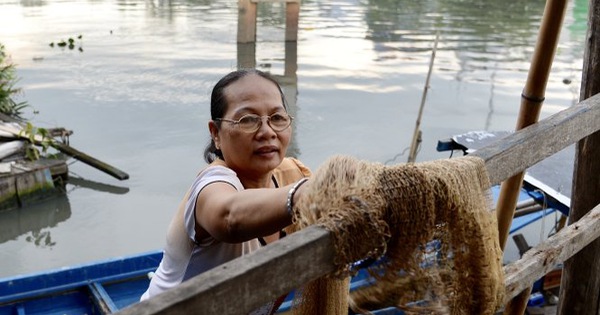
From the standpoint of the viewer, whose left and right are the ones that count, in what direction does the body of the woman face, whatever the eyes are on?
facing the viewer and to the right of the viewer

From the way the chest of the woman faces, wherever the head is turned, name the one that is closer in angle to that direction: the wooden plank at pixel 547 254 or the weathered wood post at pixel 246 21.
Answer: the wooden plank

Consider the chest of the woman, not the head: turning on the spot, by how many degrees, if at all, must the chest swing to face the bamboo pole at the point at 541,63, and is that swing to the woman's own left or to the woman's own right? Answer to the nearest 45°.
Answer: approximately 90° to the woman's own left

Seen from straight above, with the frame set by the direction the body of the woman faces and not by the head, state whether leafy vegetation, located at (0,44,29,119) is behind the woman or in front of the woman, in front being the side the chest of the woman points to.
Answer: behind

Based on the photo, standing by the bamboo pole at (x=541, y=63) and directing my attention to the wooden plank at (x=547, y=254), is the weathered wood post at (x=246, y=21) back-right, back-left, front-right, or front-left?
back-right

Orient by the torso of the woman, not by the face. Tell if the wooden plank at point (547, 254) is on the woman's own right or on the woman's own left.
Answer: on the woman's own left

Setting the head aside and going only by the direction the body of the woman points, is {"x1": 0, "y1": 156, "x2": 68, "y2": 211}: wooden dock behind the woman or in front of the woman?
behind

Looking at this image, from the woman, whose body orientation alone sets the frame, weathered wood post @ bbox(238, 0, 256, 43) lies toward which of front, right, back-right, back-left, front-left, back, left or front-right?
back-left

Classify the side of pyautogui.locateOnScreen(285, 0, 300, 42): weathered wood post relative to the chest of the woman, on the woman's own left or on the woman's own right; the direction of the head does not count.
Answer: on the woman's own left
